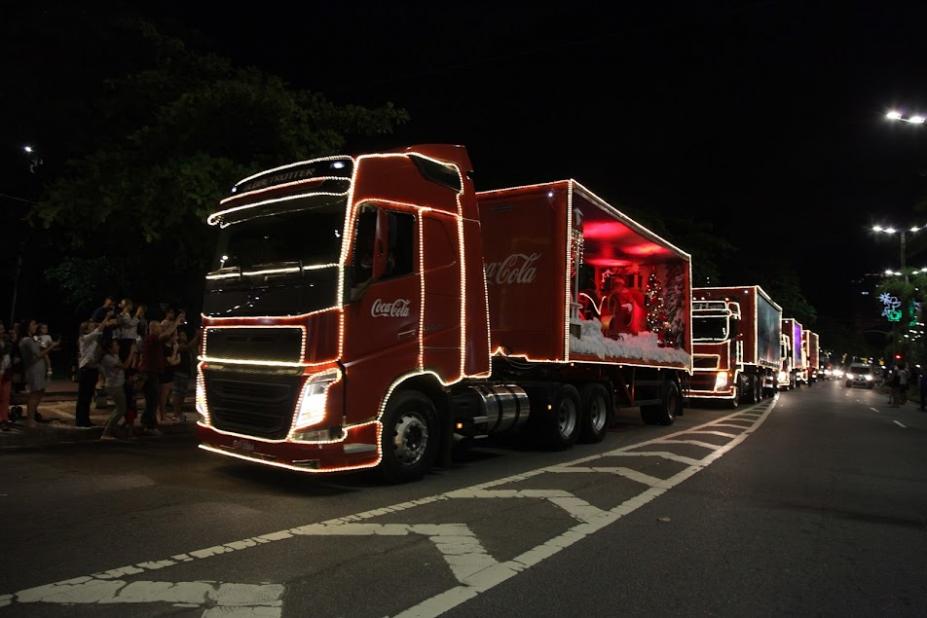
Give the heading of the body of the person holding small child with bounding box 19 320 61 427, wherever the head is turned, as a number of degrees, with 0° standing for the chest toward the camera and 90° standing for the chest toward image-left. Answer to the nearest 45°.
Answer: approximately 270°

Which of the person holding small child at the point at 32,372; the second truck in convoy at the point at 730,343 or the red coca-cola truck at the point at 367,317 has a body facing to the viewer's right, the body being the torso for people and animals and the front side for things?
the person holding small child

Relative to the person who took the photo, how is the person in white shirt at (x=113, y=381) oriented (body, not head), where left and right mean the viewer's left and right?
facing to the right of the viewer

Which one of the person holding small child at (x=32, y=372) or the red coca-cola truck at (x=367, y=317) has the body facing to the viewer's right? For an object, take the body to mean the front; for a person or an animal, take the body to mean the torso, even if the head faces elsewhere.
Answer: the person holding small child

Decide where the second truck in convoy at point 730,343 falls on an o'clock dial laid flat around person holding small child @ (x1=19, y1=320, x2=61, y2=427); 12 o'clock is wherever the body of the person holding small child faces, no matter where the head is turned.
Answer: The second truck in convoy is roughly at 12 o'clock from the person holding small child.

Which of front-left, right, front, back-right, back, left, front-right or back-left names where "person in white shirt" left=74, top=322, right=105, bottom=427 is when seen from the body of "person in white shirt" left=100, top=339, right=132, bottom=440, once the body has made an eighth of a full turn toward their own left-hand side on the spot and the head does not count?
left

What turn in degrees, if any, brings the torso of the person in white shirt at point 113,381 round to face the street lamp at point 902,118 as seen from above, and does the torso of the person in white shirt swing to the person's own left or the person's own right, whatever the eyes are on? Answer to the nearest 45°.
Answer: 0° — they already face it

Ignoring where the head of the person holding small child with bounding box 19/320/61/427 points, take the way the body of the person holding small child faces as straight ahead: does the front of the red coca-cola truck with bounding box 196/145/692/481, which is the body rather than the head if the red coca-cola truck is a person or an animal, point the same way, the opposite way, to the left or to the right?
the opposite way

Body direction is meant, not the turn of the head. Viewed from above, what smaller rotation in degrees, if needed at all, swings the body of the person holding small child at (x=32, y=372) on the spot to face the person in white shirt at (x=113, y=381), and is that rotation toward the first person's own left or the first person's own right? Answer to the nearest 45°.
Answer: approximately 45° to the first person's own right

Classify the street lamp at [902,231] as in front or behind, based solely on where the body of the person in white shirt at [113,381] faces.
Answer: in front

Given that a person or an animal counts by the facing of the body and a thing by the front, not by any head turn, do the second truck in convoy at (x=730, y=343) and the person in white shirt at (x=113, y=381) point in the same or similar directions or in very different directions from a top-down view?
very different directions

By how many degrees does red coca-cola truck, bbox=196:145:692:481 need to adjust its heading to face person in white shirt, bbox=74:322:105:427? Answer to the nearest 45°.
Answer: approximately 90° to its right

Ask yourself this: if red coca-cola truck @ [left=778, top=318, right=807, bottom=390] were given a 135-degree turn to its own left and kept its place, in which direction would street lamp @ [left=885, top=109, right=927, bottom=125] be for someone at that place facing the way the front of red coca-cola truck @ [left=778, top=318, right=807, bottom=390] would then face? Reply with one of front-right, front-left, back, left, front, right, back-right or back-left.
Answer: right

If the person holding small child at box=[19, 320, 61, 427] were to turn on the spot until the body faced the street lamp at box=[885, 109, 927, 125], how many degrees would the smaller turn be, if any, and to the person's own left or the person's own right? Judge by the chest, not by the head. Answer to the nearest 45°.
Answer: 0° — they already face it
